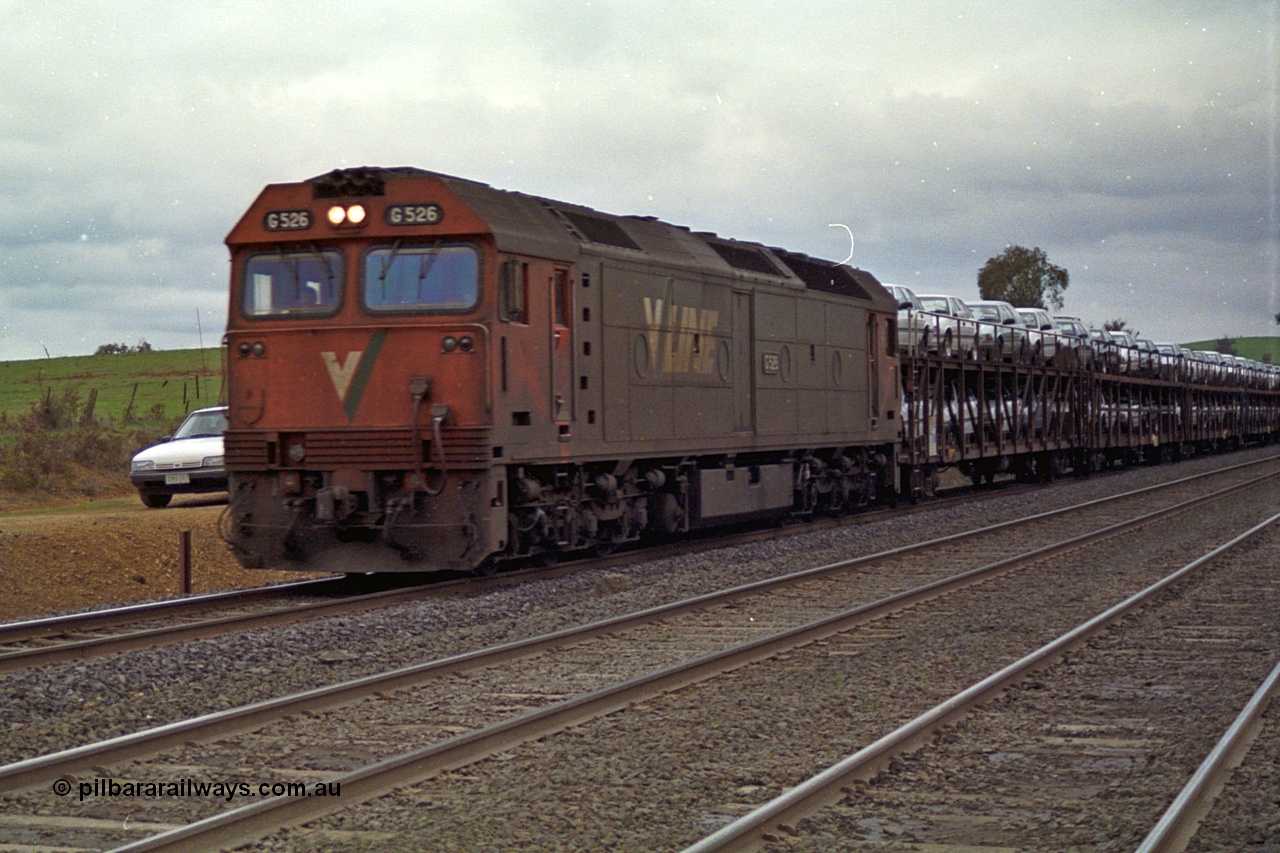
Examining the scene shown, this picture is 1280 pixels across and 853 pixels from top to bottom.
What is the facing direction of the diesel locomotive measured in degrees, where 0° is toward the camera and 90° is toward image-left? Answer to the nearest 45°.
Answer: approximately 45°

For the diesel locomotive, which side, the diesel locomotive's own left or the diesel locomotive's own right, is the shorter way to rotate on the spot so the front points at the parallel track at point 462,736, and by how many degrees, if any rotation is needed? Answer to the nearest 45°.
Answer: approximately 45° to the diesel locomotive's own left

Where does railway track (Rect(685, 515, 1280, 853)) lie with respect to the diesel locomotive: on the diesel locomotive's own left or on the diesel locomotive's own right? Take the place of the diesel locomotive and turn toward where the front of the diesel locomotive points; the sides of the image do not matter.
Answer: on the diesel locomotive's own left

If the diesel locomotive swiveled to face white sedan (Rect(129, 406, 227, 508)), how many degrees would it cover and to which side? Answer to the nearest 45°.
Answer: approximately 90° to its right

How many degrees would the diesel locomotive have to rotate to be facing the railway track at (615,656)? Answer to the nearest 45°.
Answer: approximately 90° to its left
